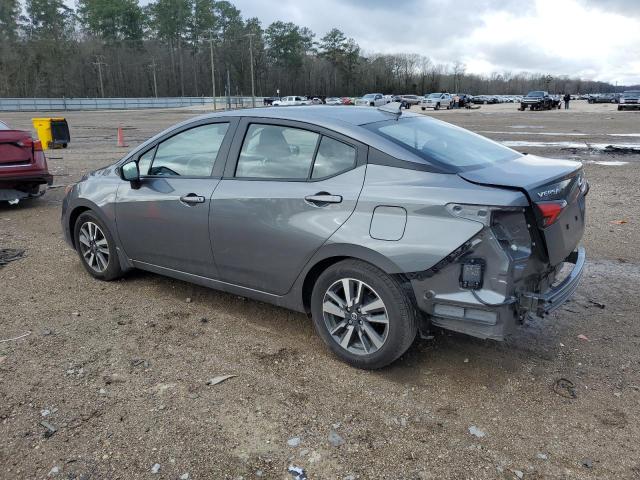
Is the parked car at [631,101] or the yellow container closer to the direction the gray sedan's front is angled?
the yellow container

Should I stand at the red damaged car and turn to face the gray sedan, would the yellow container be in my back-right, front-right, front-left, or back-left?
back-left

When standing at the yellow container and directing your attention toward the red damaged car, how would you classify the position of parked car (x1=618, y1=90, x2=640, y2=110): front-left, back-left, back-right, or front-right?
back-left

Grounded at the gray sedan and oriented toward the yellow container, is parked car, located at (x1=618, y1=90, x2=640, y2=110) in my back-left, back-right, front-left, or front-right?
front-right

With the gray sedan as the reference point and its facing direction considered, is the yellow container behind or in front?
in front

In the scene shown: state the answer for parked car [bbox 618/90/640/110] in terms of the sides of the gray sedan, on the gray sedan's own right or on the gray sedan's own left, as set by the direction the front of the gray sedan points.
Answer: on the gray sedan's own right

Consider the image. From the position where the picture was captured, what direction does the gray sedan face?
facing away from the viewer and to the left of the viewer

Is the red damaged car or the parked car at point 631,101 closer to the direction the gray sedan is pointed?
the red damaged car

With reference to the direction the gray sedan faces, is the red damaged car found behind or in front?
in front
